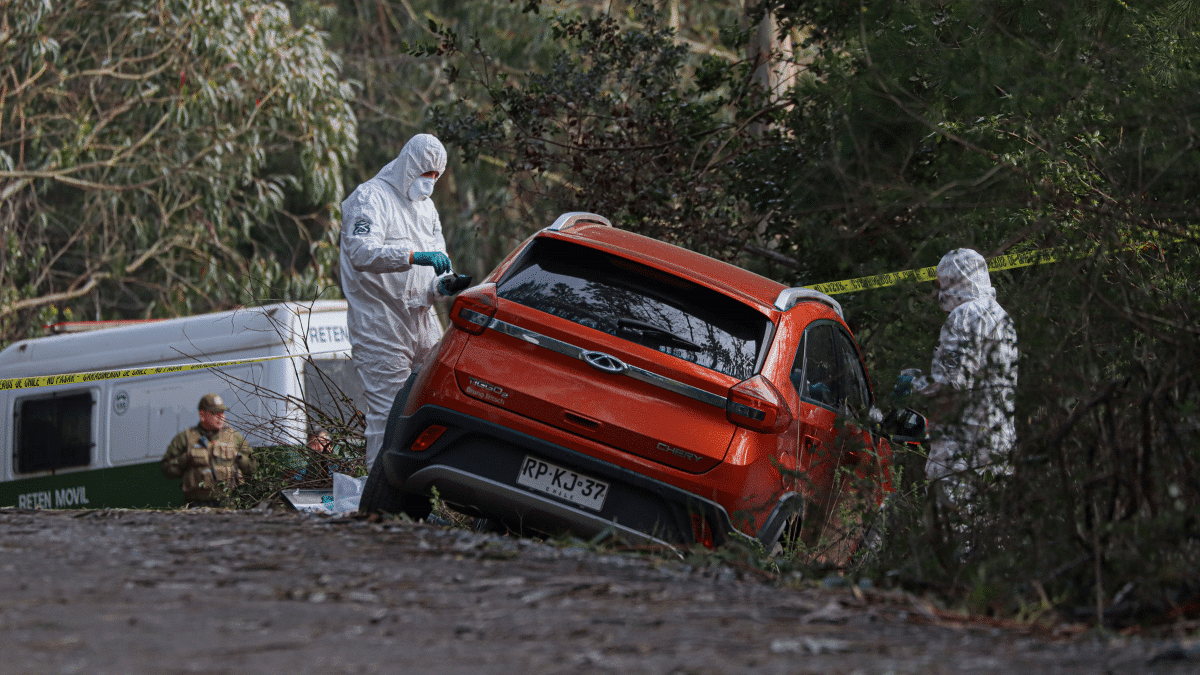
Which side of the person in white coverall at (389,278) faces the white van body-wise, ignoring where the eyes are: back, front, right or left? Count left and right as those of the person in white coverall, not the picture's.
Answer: back

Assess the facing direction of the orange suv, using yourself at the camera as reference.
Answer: facing away from the viewer and to the right of the viewer

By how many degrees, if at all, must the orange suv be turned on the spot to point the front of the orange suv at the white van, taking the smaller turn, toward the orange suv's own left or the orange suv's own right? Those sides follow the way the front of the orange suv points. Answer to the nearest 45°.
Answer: approximately 90° to the orange suv's own left

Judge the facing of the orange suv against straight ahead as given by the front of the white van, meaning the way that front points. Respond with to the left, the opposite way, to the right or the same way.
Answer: to the right

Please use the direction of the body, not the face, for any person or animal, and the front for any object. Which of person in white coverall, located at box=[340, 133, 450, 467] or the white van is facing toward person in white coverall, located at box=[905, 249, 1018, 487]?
person in white coverall, located at box=[340, 133, 450, 467]

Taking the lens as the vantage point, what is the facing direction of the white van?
facing away from the viewer and to the left of the viewer

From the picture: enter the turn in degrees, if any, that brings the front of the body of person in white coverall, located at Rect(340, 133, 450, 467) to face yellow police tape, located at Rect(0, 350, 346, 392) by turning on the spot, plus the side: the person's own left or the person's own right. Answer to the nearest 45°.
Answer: approximately 180°

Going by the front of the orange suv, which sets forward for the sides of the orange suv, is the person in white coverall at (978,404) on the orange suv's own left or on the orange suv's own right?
on the orange suv's own right

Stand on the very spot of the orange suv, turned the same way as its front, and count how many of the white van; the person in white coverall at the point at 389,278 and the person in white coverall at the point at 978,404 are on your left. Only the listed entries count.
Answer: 2

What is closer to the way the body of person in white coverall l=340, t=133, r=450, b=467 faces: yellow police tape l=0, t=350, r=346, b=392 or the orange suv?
the orange suv

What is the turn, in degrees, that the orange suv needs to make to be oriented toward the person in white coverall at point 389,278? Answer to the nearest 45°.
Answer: approximately 90° to its left

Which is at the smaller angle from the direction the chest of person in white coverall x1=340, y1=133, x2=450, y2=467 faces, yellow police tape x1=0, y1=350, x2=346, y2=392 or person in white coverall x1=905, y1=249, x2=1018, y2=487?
the person in white coverall

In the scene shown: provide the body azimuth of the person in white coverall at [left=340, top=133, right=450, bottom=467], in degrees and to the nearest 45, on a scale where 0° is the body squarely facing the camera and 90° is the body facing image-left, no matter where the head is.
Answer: approximately 315°

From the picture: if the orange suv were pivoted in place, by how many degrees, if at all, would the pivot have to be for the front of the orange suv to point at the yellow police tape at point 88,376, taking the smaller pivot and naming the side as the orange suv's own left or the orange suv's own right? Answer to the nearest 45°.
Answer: approximately 90° to the orange suv's own left

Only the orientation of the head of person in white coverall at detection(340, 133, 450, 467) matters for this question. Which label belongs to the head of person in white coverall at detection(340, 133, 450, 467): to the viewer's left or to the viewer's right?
to the viewer's right

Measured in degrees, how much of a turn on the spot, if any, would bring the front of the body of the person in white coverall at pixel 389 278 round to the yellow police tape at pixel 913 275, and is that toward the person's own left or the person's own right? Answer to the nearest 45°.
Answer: approximately 45° to the person's own left
